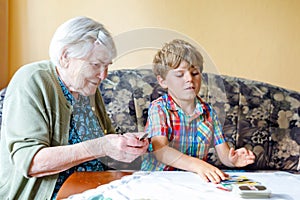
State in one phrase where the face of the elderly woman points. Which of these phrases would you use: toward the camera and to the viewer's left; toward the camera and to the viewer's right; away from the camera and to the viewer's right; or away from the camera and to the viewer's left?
toward the camera and to the viewer's right

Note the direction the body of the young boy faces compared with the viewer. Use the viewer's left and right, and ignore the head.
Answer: facing the viewer and to the right of the viewer

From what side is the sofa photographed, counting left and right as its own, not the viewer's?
front

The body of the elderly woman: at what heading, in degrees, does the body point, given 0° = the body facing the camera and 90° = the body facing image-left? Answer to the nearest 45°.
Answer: approximately 315°
